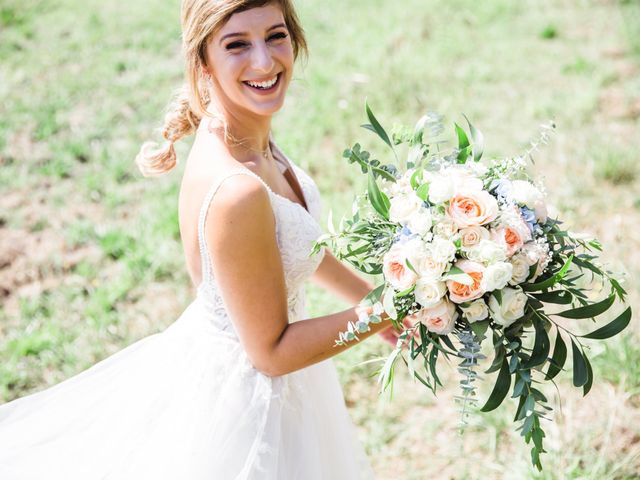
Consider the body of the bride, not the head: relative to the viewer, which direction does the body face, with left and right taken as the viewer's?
facing to the right of the viewer
